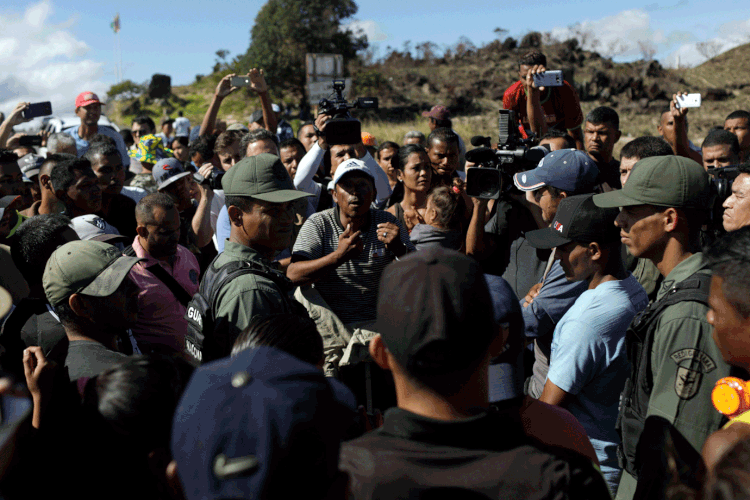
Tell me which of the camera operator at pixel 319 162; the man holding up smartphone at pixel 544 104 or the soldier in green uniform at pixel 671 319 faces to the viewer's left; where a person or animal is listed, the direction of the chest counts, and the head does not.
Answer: the soldier in green uniform

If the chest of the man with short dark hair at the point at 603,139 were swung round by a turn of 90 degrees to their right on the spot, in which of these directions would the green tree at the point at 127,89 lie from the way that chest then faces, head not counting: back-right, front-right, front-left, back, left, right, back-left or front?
front

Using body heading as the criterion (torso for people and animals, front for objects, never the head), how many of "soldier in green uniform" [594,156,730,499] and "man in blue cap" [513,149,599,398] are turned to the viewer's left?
2

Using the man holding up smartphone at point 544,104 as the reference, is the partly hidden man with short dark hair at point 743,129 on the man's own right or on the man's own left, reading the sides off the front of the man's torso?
on the man's own left

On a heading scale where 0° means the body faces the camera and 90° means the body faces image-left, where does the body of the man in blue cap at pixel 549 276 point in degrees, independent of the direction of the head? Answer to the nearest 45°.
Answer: approximately 90°

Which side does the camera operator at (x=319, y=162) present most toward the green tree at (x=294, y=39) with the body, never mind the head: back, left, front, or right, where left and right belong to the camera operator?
back

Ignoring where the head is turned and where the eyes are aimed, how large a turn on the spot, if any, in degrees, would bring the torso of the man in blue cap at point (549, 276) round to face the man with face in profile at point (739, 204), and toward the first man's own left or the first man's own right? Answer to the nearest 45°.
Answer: approximately 135° to the first man's own right

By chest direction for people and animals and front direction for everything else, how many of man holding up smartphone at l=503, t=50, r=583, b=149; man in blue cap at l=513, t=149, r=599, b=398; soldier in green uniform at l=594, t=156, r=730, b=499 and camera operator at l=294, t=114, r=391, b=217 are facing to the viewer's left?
2

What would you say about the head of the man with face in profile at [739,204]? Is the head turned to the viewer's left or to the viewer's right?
to the viewer's left

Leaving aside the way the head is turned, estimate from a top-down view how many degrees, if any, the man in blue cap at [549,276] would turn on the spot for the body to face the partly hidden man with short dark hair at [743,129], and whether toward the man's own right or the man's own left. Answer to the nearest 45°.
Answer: approximately 135° to the man's own right

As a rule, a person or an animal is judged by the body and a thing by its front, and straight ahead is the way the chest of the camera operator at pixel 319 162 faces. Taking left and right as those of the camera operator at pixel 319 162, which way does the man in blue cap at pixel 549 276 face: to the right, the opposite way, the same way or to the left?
to the right

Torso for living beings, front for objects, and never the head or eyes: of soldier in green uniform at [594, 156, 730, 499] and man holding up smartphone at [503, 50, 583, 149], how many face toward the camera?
1

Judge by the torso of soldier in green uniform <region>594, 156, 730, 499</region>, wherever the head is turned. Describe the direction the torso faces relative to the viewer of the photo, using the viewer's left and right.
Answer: facing to the left of the viewer
